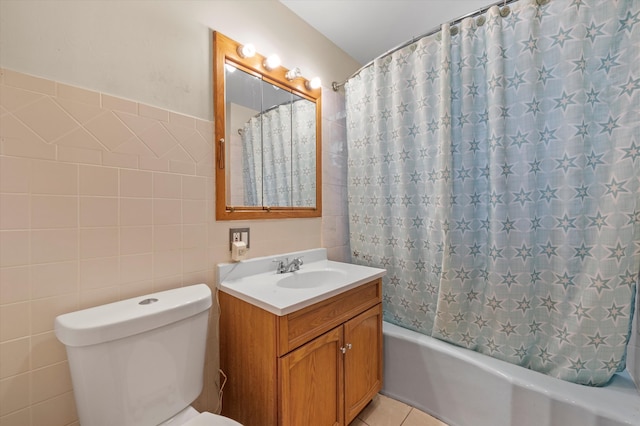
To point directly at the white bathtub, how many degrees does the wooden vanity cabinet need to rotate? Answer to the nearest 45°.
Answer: approximately 45° to its left

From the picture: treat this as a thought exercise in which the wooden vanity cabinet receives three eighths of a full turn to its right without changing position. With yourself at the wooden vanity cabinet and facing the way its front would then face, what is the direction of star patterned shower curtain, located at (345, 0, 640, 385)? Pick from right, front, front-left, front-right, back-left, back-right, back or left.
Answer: back

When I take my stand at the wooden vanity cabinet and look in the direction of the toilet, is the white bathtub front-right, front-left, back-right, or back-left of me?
back-left

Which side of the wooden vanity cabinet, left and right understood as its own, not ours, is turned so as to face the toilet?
right
